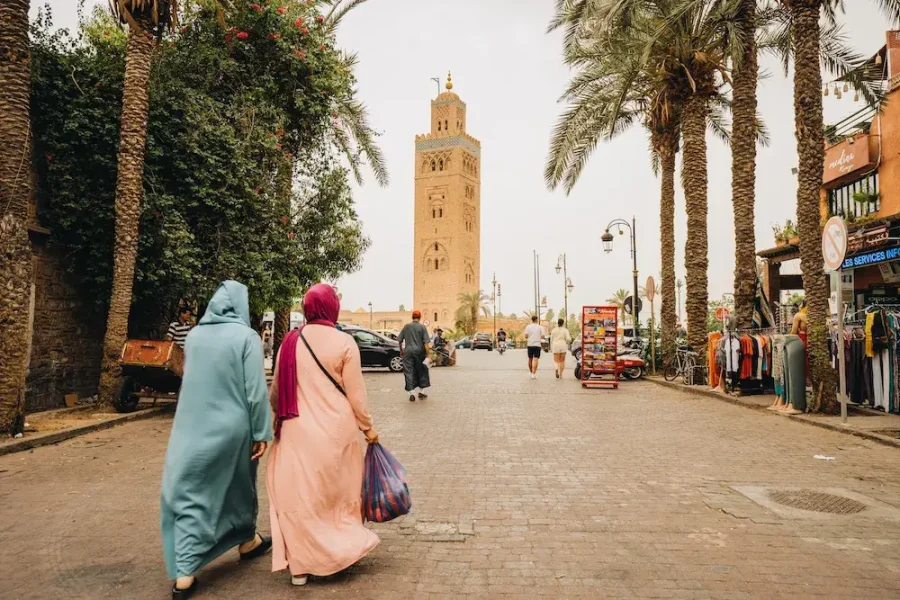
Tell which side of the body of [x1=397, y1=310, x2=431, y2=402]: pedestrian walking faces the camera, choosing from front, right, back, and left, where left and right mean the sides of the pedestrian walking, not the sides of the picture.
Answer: back

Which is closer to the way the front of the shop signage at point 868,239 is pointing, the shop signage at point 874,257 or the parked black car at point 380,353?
the parked black car

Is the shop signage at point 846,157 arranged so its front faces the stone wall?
yes

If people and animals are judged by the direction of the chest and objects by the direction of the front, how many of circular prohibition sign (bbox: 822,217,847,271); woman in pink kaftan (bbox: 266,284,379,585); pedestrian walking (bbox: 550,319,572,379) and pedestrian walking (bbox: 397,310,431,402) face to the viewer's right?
0

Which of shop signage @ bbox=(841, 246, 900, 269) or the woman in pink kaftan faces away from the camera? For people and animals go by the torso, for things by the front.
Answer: the woman in pink kaftan

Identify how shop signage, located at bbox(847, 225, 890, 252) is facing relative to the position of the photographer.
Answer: facing the viewer and to the left of the viewer

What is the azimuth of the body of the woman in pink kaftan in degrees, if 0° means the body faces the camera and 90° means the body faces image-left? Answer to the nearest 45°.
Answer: approximately 180°

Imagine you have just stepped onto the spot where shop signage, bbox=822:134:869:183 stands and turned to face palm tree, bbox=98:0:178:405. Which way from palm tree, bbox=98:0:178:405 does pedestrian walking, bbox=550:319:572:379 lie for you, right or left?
right

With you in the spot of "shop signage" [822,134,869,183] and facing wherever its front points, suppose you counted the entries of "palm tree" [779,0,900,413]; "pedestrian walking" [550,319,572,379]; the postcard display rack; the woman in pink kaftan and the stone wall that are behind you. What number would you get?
0

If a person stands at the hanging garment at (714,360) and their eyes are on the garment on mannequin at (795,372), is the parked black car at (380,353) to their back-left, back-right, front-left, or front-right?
back-right

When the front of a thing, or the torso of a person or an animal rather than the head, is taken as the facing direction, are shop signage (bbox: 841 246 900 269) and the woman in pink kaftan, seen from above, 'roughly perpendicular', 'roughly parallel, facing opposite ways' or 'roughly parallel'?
roughly perpendicular

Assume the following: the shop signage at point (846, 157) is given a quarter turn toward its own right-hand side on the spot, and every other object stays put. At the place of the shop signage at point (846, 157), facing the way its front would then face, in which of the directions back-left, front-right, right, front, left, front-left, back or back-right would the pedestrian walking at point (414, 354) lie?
left

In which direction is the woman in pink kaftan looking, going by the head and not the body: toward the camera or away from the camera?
away from the camera

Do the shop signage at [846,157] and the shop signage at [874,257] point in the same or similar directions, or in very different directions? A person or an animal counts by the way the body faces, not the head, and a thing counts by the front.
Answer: same or similar directions
